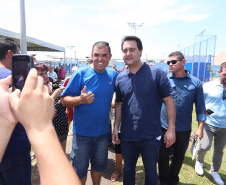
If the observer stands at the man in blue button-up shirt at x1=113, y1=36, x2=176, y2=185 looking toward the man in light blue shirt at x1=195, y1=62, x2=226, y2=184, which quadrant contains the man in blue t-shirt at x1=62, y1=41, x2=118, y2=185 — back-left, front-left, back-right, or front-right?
back-left

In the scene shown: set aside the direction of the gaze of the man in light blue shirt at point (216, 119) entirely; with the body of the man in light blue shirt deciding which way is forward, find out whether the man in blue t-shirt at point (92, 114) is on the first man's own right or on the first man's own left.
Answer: on the first man's own right

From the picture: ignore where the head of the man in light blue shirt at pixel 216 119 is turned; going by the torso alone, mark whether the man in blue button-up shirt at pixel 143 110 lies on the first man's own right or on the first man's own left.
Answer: on the first man's own right
